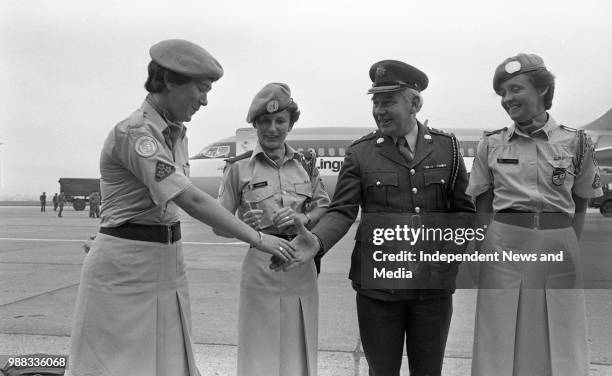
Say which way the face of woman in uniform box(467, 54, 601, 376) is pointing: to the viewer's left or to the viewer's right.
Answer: to the viewer's left

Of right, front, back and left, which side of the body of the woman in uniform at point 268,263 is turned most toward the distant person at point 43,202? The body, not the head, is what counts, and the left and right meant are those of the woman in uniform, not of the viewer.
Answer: back

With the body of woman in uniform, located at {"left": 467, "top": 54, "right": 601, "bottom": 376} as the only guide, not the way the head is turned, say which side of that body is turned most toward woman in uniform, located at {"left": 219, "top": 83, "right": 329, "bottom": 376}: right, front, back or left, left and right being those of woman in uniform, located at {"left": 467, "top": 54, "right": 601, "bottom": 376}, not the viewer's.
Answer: right

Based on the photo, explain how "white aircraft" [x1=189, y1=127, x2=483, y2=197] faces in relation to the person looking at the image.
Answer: facing to the left of the viewer

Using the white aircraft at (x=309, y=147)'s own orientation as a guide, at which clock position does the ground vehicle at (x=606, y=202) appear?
The ground vehicle is roughly at 6 o'clock from the white aircraft.

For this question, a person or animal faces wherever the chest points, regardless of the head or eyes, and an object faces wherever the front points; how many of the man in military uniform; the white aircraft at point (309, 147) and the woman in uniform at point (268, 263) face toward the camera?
2

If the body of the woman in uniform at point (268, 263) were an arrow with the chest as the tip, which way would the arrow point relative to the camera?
toward the camera

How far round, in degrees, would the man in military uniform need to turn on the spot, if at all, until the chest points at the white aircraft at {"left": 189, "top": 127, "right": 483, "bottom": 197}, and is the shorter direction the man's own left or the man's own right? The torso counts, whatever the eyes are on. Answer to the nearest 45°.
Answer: approximately 180°

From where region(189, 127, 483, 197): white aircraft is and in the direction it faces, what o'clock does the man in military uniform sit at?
The man in military uniform is roughly at 9 o'clock from the white aircraft.

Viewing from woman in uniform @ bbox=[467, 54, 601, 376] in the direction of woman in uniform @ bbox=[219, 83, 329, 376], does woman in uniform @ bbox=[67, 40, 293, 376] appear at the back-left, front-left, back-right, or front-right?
front-left

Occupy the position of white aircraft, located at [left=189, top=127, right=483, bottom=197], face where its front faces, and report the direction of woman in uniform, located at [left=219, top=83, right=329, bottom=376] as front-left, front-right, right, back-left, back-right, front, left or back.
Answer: left

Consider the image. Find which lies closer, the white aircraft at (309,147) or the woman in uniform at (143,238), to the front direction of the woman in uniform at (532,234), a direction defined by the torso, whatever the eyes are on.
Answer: the woman in uniform

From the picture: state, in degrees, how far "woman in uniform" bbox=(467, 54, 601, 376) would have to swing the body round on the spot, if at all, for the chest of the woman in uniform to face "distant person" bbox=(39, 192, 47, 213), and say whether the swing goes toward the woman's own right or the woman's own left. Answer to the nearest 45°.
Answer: approximately 135° to the woman's own right
